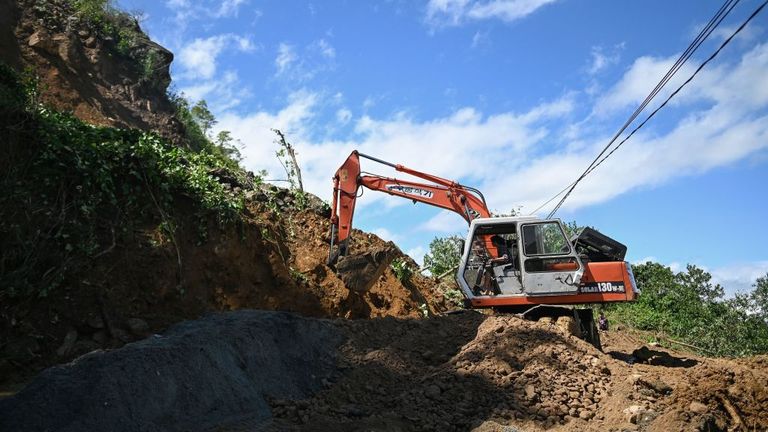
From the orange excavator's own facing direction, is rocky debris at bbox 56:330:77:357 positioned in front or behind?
in front

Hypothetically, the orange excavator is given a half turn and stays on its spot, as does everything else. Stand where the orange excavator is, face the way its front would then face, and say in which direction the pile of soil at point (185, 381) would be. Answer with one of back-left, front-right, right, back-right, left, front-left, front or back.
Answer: back-right

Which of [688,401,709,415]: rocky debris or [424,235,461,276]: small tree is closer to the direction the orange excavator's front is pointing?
the small tree

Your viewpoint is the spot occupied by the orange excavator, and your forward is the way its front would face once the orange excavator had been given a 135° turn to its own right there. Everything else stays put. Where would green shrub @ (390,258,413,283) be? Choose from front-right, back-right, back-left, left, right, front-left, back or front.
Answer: left

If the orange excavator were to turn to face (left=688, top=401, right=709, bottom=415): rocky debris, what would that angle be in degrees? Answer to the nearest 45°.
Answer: approximately 135° to its left

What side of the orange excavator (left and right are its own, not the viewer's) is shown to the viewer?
left

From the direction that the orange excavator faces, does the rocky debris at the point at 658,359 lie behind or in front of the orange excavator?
behind

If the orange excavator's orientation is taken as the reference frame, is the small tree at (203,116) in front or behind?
in front
